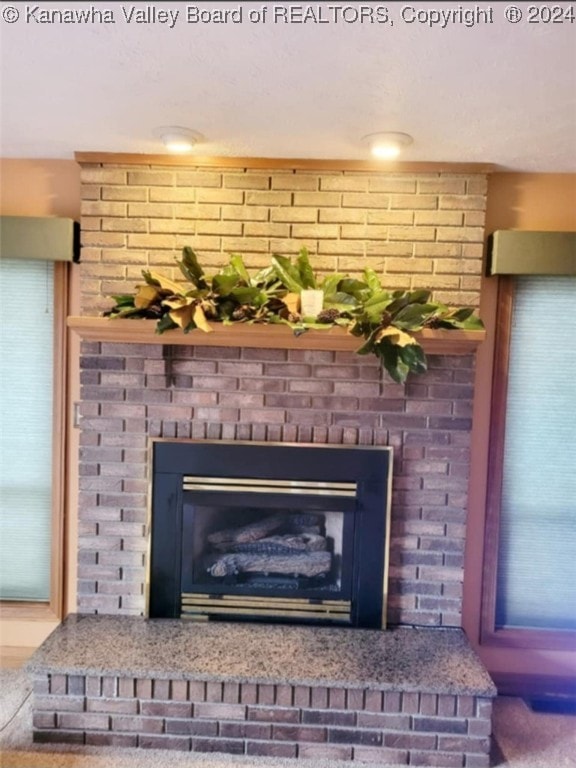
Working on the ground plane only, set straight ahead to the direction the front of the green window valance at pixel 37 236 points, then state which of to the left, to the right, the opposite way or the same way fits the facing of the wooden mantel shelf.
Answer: the same way

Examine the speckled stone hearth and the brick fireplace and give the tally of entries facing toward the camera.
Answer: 2

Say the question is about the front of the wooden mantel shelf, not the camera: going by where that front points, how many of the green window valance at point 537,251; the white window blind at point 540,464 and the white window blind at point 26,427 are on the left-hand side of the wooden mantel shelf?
2

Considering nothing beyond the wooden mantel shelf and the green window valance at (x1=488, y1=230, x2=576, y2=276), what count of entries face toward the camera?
2

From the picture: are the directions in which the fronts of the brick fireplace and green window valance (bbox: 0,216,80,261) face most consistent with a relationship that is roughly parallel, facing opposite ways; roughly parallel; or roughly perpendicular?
roughly parallel

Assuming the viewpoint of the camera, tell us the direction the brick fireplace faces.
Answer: facing the viewer

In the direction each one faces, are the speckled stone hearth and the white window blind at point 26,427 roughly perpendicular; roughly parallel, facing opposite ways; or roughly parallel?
roughly parallel

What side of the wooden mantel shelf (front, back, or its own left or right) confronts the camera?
front

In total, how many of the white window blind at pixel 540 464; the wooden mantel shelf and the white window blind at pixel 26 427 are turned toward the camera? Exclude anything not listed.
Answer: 3

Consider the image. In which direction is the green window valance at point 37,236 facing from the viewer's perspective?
toward the camera

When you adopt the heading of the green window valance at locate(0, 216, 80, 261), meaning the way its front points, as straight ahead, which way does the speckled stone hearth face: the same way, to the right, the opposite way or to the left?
the same way

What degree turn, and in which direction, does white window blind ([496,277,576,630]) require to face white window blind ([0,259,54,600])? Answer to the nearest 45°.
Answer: approximately 45° to its right

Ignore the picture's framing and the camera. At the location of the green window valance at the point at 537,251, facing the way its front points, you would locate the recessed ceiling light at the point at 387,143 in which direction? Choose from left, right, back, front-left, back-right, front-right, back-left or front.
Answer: front-right

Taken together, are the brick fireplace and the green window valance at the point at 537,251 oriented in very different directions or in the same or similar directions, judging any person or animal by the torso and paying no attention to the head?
same or similar directions
